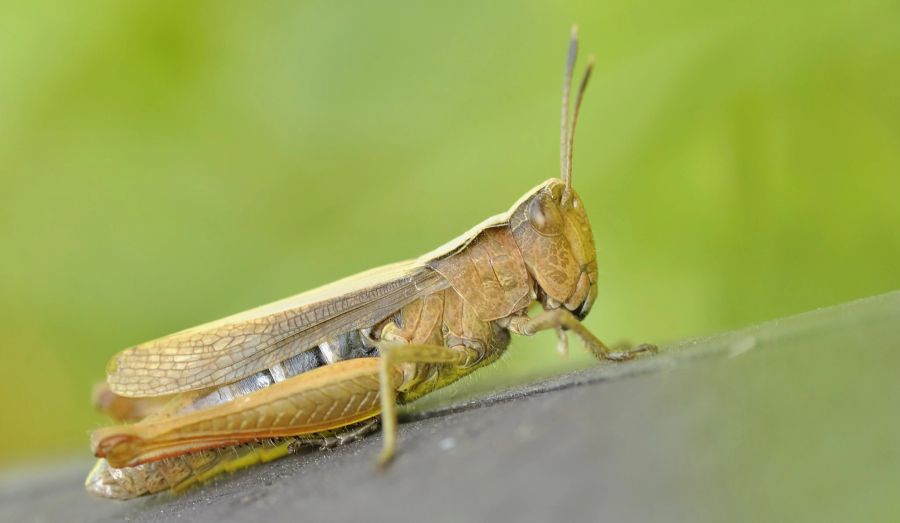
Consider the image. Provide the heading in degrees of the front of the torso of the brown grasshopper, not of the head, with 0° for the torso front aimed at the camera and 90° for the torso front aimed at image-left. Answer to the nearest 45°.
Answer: approximately 270°
